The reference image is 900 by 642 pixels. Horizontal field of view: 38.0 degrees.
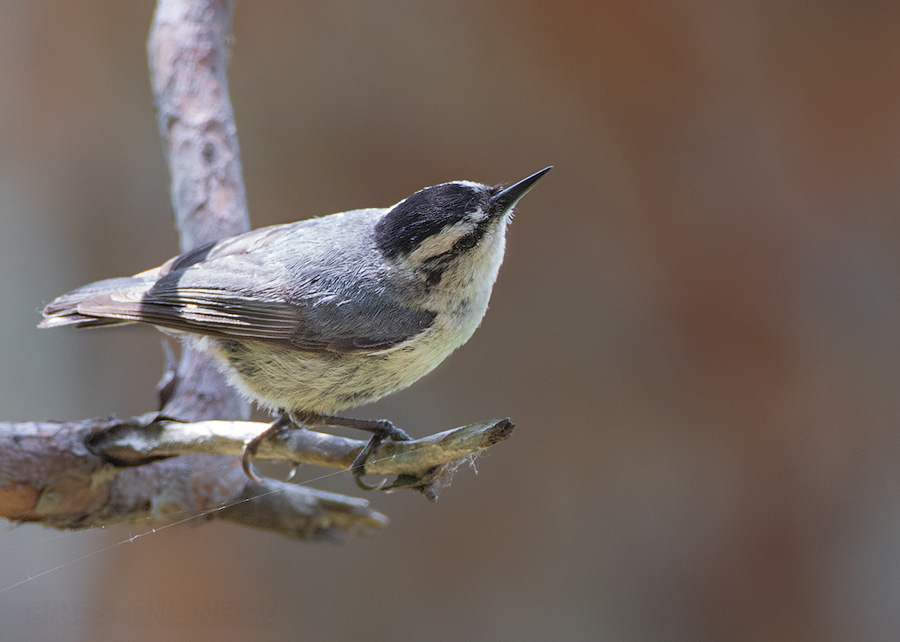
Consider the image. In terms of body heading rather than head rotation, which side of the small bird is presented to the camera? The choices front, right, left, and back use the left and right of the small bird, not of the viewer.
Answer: right
